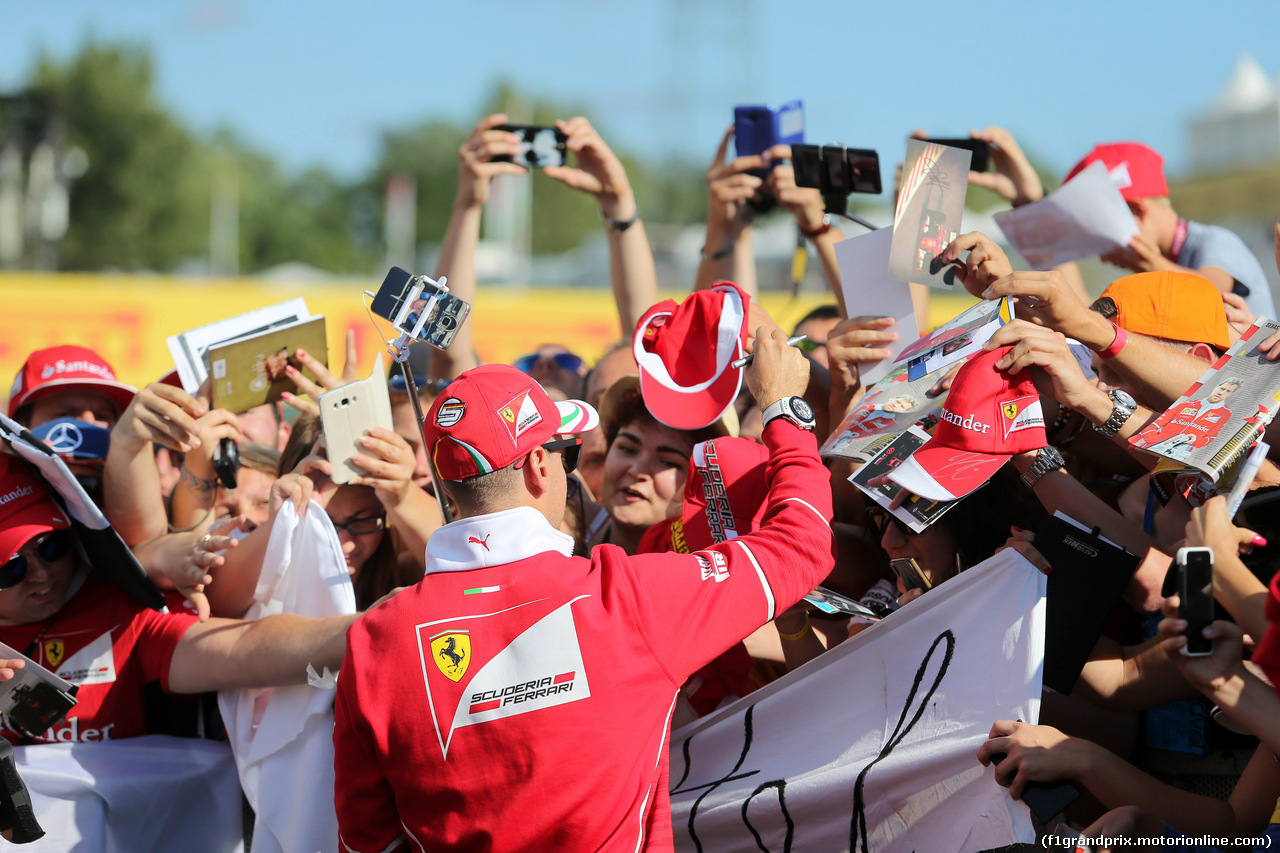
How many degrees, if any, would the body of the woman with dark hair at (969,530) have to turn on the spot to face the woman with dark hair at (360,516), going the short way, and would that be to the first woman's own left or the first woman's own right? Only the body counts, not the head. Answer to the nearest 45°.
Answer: approximately 45° to the first woman's own right

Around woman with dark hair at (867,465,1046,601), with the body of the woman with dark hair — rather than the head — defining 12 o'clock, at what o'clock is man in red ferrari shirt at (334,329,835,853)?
The man in red ferrari shirt is roughly at 12 o'clock from the woman with dark hair.

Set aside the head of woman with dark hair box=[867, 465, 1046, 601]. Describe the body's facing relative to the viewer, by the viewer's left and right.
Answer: facing the viewer and to the left of the viewer

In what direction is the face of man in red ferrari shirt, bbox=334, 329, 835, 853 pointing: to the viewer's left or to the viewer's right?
to the viewer's right

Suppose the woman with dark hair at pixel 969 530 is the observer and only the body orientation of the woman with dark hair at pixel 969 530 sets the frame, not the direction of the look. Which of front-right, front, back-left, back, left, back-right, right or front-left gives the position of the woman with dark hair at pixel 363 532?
front-right

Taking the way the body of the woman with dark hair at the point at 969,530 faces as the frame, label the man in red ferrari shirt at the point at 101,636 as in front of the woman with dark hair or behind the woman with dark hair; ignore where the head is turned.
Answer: in front

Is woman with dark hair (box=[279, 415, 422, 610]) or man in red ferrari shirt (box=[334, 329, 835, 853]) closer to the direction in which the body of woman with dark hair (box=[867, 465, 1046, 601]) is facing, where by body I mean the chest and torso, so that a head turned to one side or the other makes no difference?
the man in red ferrari shirt

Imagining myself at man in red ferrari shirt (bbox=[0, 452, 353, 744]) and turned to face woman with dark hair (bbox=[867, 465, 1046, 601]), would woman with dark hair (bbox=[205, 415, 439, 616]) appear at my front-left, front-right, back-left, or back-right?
front-left
